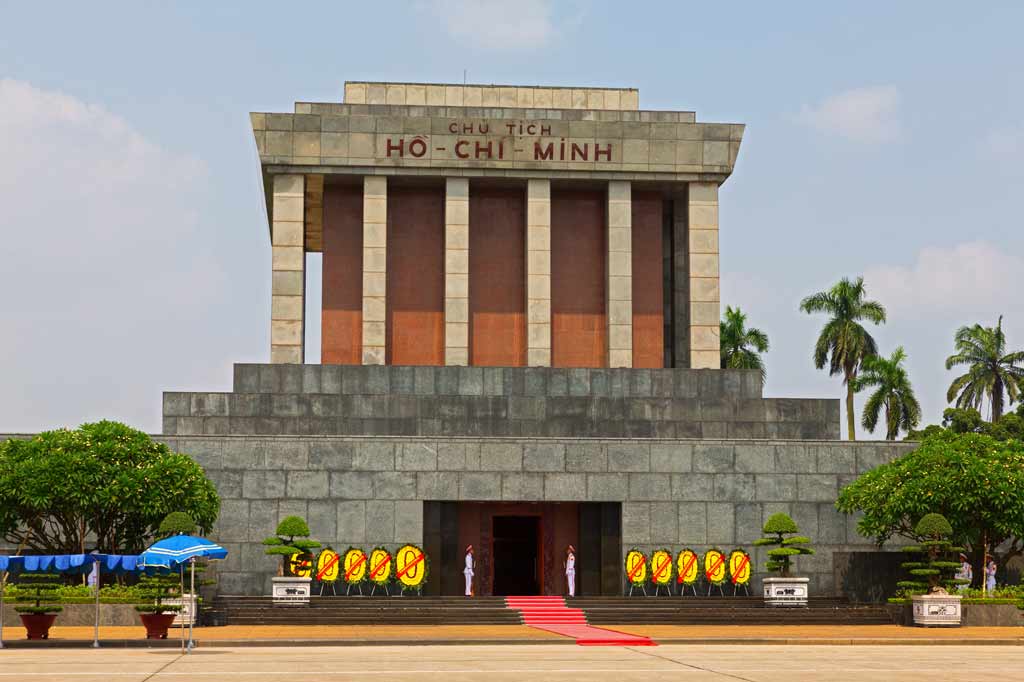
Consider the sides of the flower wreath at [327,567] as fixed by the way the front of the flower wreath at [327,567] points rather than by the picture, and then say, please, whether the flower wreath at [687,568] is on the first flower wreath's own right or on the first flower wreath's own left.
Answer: on the first flower wreath's own left

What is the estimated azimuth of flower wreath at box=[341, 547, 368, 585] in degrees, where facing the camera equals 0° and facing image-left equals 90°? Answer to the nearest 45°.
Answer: approximately 0°

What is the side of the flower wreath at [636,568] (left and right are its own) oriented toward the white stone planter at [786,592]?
left

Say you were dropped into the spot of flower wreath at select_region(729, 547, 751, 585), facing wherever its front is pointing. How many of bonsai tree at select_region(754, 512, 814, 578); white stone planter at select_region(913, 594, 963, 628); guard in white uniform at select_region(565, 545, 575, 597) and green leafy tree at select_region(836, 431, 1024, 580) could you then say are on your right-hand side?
1

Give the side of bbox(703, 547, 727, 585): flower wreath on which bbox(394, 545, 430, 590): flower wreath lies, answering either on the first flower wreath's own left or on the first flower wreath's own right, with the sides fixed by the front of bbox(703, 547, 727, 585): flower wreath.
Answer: on the first flower wreath's own right

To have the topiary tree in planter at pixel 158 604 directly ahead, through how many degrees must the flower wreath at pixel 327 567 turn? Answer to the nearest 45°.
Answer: approximately 45° to its right

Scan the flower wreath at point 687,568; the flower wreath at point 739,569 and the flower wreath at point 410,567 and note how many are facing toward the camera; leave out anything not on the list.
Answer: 3

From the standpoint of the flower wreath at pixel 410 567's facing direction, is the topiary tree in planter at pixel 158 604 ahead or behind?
ahead

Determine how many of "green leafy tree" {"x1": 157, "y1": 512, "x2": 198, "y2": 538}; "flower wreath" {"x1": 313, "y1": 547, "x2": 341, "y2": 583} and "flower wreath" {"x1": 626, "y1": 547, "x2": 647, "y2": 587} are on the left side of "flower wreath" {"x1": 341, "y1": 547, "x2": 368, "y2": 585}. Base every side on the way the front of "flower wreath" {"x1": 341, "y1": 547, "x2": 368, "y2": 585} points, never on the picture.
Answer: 1

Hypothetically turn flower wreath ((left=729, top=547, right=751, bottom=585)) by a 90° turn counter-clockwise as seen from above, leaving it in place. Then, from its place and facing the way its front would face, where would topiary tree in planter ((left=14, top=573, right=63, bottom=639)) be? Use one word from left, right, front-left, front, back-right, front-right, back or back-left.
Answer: back-right
